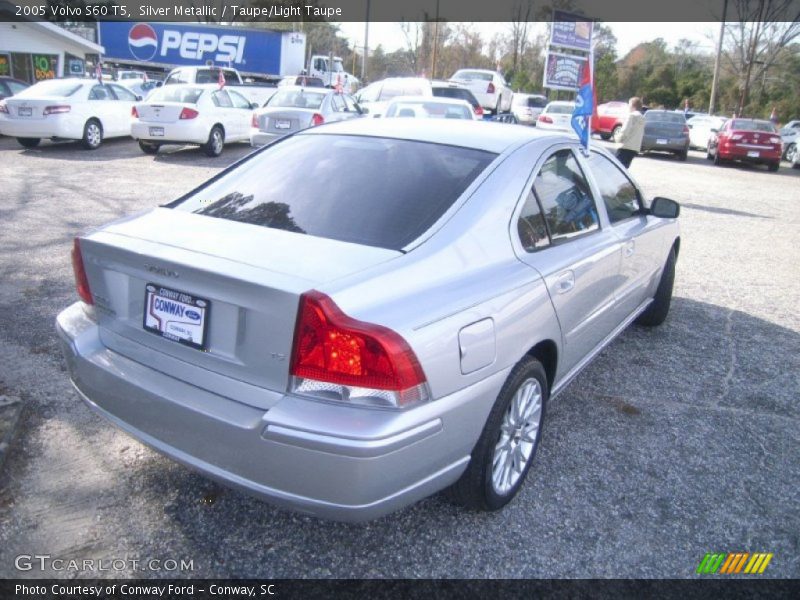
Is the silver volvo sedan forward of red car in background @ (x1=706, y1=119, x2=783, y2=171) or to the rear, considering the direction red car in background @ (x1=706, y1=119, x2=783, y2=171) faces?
to the rear

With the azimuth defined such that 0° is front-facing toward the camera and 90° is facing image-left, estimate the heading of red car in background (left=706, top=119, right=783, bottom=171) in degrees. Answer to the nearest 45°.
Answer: approximately 180°

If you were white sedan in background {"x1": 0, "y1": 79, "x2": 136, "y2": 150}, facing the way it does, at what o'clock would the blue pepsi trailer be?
The blue pepsi trailer is roughly at 11 o'clock from the white sedan in background.

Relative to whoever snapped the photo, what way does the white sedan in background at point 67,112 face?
facing away from the viewer and to the right of the viewer

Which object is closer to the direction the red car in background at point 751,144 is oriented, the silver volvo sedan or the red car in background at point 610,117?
the red car in background
